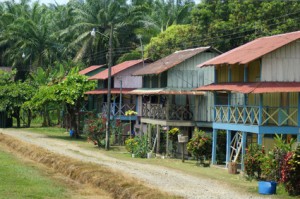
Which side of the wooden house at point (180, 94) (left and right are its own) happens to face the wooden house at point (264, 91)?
left

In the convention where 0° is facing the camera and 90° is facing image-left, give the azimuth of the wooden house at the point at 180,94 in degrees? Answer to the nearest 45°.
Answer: approximately 45°

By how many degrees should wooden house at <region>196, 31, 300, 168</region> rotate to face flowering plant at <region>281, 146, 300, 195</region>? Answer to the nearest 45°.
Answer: approximately 45° to its left

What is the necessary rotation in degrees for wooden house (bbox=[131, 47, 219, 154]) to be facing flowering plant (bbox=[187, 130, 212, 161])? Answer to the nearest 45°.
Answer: approximately 45° to its left

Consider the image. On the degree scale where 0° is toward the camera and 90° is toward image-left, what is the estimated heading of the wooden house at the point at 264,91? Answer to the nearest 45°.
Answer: approximately 45°

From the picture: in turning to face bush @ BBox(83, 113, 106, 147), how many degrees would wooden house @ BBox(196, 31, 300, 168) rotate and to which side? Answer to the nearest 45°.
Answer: approximately 90° to its right

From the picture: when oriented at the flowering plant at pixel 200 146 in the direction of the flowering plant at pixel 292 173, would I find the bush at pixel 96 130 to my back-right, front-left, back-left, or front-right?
back-right

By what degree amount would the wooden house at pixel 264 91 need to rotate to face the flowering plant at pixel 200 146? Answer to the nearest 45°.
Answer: approximately 90° to its right

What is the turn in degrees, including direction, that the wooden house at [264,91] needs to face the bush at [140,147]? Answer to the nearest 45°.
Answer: approximately 90° to its right
